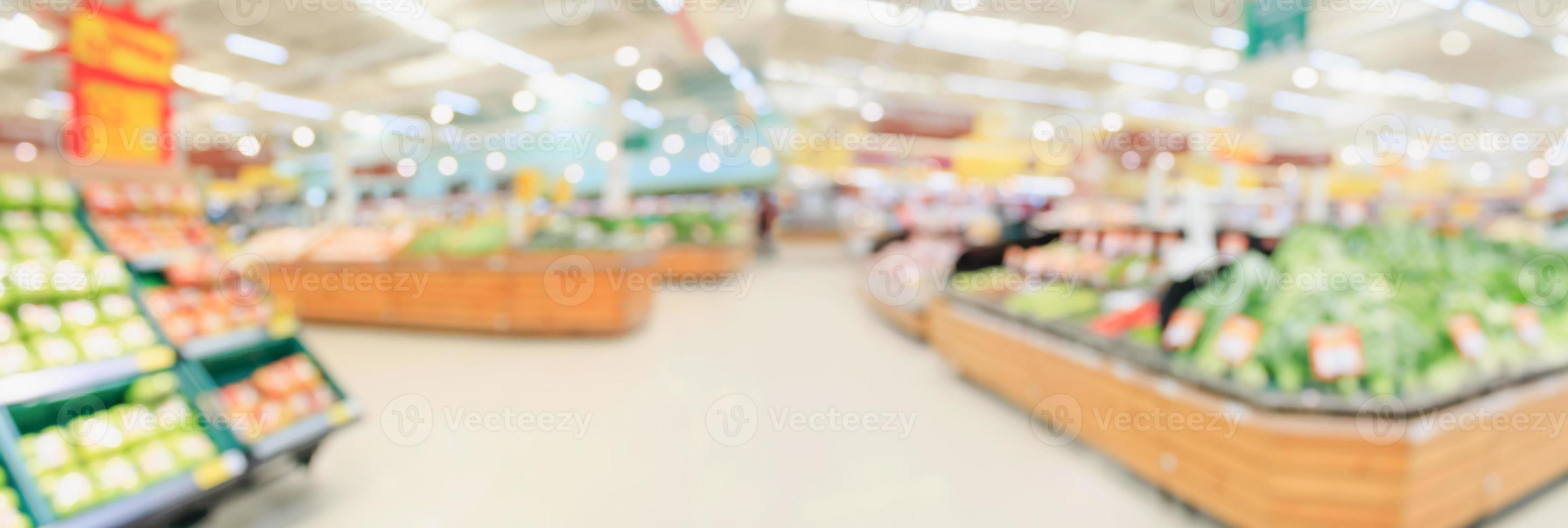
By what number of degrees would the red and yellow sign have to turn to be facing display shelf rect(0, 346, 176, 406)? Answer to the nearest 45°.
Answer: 0° — it already faces it

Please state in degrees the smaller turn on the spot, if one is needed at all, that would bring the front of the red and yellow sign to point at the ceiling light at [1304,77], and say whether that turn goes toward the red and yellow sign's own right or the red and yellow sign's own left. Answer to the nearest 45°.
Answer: approximately 90° to the red and yellow sign's own left

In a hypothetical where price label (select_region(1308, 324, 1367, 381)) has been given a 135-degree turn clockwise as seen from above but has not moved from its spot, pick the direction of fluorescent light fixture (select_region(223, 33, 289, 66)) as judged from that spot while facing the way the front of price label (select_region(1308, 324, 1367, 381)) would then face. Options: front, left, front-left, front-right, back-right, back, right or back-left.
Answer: front-left

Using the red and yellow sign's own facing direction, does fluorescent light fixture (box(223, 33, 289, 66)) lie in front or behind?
behind

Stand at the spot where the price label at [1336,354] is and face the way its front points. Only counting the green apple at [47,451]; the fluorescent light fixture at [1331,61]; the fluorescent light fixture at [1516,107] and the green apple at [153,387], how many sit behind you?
2

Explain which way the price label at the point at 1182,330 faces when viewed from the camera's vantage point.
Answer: facing the viewer

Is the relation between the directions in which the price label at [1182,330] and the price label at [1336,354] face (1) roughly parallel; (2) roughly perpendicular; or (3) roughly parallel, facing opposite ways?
roughly parallel

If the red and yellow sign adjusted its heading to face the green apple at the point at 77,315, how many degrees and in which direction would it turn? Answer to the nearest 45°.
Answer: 0° — it already faces it

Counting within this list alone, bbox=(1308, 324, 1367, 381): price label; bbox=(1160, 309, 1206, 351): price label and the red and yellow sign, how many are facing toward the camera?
3

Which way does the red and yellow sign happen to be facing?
toward the camera

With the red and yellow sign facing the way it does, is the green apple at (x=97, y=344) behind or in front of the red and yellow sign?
in front

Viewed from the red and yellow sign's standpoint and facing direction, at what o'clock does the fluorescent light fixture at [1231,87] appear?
The fluorescent light fixture is roughly at 9 o'clock from the red and yellow sign.

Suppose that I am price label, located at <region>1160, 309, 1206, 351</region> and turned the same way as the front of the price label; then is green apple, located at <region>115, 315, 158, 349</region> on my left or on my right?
on my right

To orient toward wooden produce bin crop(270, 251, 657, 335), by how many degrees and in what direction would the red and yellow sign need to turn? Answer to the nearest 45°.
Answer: approximately 135° to its left

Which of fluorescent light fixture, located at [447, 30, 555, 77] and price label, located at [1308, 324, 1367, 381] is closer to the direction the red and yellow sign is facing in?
the price label

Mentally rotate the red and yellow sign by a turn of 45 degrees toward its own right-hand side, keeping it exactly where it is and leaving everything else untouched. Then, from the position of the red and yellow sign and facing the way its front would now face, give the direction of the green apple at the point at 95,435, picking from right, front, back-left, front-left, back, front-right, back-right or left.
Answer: front-left
